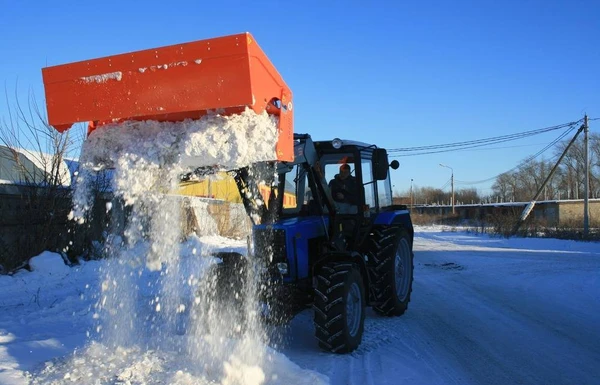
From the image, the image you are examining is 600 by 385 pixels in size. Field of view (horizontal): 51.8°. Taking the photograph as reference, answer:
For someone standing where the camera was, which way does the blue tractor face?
facing the viewer and to the left of the viewer
